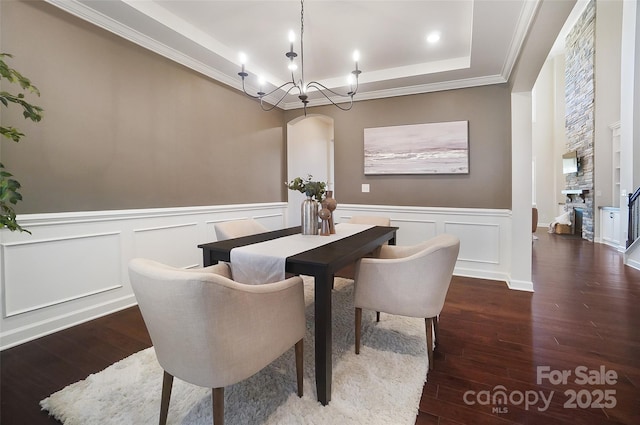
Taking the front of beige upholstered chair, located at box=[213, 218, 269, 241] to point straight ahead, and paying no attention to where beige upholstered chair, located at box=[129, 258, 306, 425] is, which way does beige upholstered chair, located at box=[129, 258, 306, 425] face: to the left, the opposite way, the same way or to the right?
to the left

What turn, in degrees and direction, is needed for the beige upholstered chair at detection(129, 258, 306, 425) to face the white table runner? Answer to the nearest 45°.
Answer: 0° — it already faces it

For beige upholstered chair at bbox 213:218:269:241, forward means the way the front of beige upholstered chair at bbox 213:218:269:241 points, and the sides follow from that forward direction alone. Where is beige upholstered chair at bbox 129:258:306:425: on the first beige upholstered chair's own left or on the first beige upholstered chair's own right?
on the first beige upholstered chair's own right

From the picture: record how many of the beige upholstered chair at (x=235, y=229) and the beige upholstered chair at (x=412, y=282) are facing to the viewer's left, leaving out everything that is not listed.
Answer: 1

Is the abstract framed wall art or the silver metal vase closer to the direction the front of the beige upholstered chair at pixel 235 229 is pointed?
the silver metal vase

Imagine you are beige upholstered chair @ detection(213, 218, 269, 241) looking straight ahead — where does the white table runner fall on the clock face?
The white table runner is roughly at 1 o'clock from the beige upholstered chair.

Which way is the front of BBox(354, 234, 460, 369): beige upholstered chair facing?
to the viewer's left

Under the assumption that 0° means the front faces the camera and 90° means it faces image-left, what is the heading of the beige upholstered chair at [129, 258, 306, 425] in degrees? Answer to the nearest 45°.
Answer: approximately 225°

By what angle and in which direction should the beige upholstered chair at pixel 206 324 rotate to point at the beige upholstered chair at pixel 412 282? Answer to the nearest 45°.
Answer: approximately 45° to its right

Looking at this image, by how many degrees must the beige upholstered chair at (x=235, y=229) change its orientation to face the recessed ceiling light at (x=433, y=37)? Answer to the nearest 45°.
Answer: approximately 45° to its left

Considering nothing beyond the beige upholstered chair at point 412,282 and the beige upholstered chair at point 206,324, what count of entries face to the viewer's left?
1
